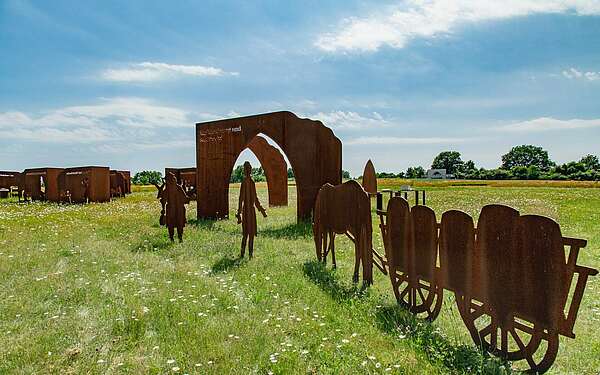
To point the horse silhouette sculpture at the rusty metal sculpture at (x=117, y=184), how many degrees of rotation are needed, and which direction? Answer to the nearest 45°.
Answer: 0° — it already faces it

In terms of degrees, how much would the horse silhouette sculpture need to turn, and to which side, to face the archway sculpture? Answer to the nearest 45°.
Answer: approximately 45° to its right

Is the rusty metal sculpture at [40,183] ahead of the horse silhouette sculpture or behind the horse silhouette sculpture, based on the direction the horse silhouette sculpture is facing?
ahead

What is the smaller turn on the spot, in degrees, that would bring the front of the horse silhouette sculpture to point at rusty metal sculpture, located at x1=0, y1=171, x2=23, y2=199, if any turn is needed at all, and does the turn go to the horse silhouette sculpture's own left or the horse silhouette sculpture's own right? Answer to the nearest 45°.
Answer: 0° — it already faces it

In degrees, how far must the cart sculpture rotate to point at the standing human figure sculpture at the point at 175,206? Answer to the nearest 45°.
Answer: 0° — it already faces it

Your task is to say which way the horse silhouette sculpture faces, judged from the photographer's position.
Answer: facing away from the viewer and to the left of the viewer

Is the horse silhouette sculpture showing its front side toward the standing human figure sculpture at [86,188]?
yes

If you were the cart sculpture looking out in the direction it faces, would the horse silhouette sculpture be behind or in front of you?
in front

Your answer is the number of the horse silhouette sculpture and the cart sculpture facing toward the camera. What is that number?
0

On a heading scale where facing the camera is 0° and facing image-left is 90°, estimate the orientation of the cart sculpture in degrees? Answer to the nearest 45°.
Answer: approximately 135°

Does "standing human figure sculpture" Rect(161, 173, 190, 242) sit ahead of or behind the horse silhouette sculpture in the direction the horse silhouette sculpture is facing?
ahead

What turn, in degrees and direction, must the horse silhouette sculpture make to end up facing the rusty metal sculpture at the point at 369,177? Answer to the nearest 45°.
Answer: approximately 45° to its right

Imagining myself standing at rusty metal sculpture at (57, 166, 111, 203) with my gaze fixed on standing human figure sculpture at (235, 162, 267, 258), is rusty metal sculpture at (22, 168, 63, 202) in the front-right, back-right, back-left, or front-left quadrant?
back-right
